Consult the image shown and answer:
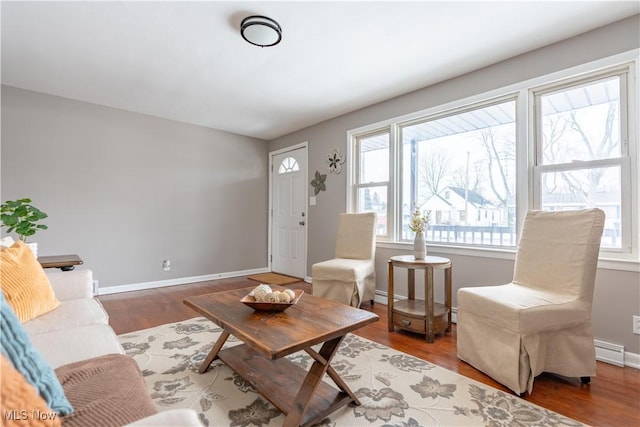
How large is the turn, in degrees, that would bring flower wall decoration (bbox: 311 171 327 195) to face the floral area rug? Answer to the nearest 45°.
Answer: approximately 45° to its left

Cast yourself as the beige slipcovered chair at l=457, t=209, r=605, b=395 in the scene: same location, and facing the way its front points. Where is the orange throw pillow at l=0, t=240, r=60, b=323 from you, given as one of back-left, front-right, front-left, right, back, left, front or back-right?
front

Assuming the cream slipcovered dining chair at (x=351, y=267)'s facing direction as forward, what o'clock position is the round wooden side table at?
The round wooden side table is roughly at 9 o'clock from the cream slipcovered dining chair.

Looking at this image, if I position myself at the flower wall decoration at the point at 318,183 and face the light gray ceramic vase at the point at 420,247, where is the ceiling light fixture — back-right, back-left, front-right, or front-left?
front-right

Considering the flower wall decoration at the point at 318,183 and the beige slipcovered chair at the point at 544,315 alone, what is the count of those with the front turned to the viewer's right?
0

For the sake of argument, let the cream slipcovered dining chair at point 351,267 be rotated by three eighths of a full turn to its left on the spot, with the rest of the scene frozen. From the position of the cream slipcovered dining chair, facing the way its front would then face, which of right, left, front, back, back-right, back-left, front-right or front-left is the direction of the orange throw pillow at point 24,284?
back-right

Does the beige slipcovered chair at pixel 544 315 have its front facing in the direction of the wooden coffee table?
yes

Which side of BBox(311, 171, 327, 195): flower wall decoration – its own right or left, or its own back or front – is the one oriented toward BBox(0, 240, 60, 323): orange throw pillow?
front

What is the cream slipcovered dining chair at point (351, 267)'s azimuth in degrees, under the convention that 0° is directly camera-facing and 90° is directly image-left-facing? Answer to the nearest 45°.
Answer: approximately 45°

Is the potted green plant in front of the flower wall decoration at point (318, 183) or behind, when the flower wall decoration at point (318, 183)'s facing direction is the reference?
in front

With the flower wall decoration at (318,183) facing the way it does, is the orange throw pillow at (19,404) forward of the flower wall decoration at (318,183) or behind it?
forward

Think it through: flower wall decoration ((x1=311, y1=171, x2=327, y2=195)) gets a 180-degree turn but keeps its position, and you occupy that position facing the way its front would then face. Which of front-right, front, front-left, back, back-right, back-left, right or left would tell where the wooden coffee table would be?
back-right

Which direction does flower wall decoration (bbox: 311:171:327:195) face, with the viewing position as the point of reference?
facing the viewer and to the left of the viewer

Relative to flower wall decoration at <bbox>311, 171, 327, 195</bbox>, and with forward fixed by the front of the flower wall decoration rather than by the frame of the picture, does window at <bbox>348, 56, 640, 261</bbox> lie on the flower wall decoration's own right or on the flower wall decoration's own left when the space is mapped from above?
on the flower wall decoration's own left
